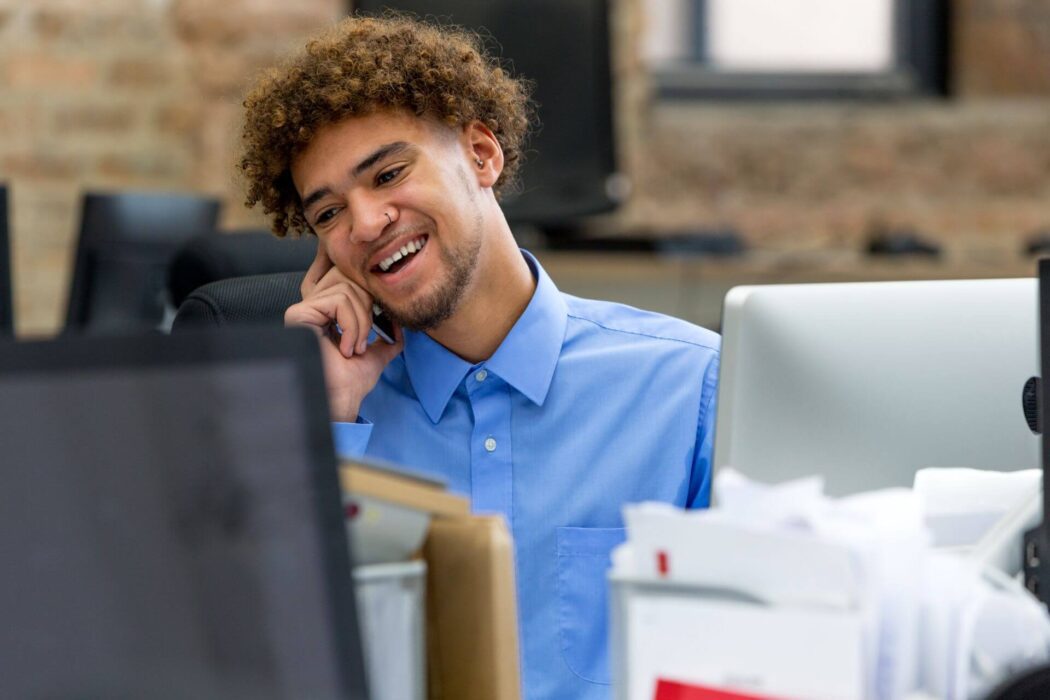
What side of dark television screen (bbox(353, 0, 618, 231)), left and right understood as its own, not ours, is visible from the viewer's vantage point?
front

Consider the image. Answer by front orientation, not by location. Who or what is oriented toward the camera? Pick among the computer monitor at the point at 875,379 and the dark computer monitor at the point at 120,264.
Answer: the dark computer monitor

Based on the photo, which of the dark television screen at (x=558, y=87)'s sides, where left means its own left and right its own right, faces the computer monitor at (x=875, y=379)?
front

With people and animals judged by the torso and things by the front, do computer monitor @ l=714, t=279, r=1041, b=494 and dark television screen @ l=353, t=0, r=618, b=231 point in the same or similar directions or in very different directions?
very different directions

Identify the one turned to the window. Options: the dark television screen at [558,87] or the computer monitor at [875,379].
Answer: the computer monitor

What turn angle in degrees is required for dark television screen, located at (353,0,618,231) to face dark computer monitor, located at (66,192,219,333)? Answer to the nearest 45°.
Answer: approximately 45° to its right

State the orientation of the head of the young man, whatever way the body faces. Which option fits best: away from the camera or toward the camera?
toward the camera

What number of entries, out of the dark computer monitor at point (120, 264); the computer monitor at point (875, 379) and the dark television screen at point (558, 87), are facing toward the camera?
2

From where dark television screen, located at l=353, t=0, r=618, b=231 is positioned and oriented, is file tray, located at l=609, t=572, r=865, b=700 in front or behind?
in front

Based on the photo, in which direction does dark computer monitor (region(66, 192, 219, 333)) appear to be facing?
toward the camera

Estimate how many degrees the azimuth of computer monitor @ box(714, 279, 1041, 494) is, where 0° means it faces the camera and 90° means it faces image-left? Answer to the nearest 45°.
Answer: approximately 180°

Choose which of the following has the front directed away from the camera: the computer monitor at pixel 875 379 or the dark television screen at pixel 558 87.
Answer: the computer monitor

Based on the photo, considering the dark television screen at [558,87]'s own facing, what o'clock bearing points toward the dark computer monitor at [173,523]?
the dark computer monitor at [173,523] is roughly at 12 o'clock from the dark television screen at [558,87].

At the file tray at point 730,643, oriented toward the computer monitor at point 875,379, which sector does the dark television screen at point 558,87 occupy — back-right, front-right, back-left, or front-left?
front-left

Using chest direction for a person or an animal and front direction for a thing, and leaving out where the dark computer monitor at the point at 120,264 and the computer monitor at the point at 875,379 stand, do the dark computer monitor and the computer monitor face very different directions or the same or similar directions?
very different directions
